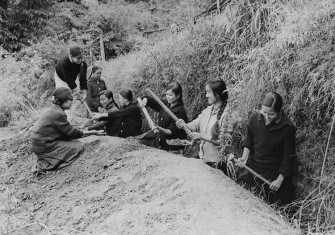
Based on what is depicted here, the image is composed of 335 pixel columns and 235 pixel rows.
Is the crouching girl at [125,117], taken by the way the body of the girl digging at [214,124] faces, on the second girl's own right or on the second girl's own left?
on the second girl's own right

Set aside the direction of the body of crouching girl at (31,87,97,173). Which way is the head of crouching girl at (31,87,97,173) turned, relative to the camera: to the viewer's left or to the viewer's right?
to the viewer's right

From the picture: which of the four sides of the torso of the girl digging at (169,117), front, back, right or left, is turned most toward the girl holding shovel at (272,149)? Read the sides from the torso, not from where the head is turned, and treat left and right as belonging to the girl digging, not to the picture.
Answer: left

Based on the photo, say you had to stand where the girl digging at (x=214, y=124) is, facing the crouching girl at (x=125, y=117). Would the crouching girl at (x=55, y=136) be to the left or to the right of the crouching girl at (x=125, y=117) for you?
left

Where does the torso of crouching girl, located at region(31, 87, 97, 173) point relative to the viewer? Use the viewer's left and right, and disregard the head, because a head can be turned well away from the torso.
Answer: facing to the right of the viewer

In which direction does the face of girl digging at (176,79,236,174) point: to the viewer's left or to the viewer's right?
to the viewer's left

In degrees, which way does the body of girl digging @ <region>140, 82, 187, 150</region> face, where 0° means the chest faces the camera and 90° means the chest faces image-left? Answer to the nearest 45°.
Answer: approximately 45°

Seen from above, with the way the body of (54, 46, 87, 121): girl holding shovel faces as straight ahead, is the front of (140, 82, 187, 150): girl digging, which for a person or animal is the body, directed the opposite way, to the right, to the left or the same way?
to the right

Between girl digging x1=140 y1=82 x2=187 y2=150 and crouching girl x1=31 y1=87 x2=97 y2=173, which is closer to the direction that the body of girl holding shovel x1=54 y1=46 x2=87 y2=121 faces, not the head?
the girl digging

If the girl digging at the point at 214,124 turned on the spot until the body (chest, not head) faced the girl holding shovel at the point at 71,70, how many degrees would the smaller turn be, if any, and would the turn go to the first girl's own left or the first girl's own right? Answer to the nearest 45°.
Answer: approximately 90° to the first girl's own right
